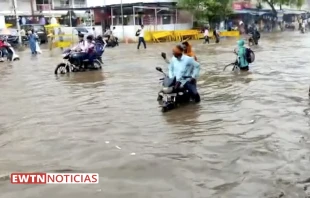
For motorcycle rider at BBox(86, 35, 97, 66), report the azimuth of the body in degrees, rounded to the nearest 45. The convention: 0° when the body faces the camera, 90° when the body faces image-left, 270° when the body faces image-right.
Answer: approximately 90°

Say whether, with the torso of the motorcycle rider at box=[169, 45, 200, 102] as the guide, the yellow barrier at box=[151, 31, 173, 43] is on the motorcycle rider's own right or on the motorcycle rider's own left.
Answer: on the motorcycle rider's own right

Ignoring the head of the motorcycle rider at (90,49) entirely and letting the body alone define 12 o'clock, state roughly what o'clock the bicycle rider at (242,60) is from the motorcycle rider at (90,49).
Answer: the bicycle rider at (242,60) is roughly at 7 o'clock from the motorcycle rider at (90,49).

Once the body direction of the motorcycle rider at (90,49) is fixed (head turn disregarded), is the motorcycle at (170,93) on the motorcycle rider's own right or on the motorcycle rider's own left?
on the motorcycle rider's own left

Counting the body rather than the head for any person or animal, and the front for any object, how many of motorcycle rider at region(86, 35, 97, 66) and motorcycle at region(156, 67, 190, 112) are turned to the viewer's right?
0

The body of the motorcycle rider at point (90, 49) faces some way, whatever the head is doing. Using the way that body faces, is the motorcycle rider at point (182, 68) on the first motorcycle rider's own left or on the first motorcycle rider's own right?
on the first motorcycle rider's own left

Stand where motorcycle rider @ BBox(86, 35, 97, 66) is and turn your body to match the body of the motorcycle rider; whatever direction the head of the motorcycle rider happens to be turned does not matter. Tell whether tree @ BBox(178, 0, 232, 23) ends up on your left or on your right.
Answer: on your right

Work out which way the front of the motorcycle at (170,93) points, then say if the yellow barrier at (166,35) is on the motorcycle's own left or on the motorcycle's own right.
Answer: on the motorcycle's own right
